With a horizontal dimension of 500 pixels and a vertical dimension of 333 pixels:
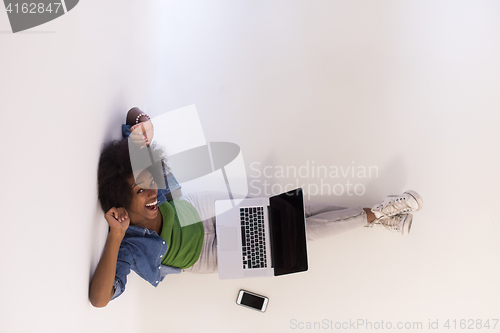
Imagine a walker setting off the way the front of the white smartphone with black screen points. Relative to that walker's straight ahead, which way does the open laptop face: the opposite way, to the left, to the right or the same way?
to the right

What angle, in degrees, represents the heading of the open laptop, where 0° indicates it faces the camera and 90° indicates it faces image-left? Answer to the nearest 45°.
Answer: approximately 90°

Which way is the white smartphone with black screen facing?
toward the camera

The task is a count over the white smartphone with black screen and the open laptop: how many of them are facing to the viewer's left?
1
